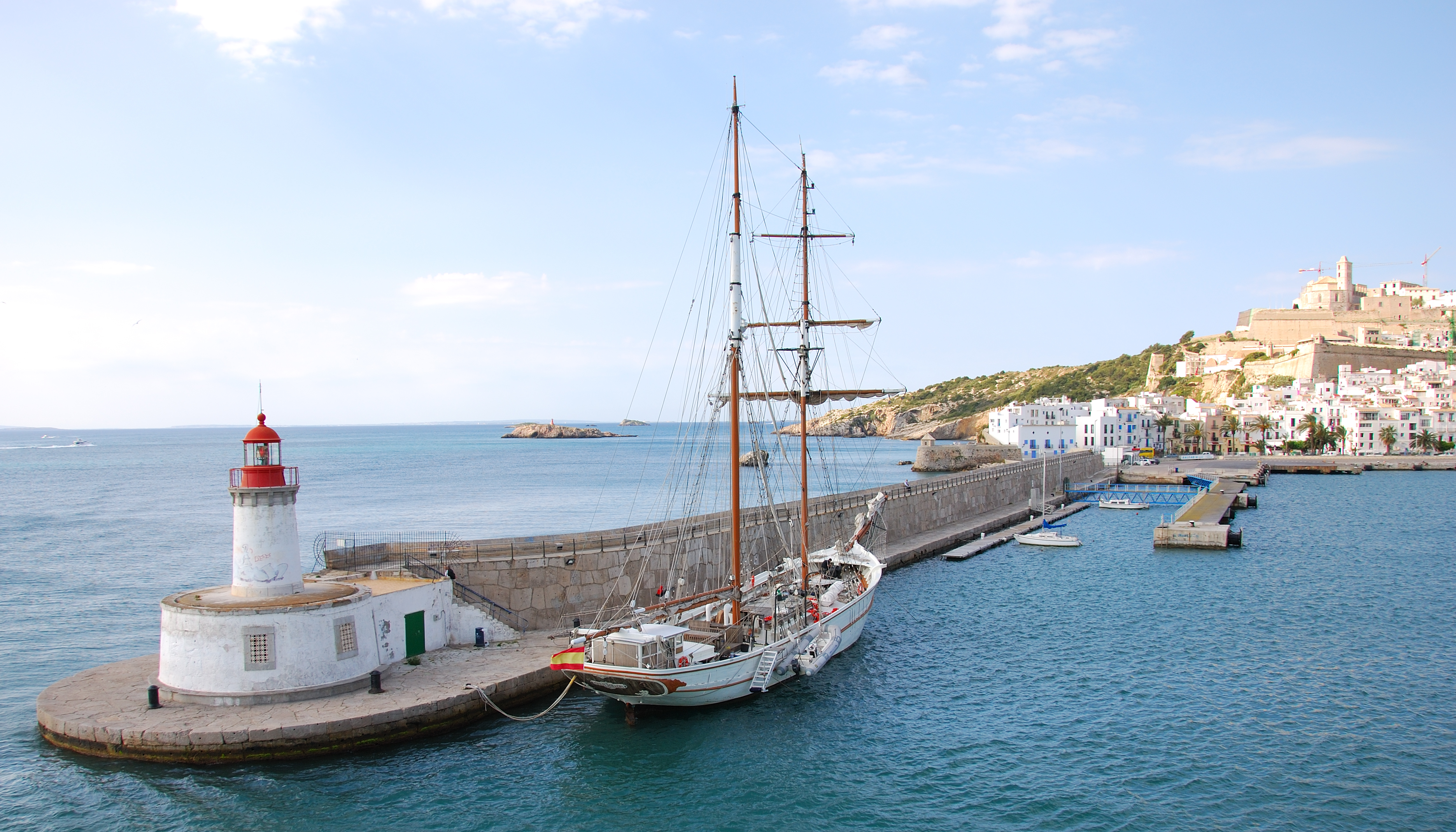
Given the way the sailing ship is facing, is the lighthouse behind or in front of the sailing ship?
behind

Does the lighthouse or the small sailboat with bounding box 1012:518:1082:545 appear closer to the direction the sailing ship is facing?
the small sailboat

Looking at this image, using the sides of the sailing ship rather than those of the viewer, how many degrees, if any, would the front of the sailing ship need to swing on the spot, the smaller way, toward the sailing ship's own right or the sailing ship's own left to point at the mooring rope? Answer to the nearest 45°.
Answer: approximately 180°

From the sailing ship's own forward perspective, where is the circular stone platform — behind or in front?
behind

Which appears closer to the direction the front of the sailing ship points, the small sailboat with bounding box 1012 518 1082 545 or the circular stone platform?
the small sailboat

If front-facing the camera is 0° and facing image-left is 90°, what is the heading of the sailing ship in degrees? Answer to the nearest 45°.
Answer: approximately 225°

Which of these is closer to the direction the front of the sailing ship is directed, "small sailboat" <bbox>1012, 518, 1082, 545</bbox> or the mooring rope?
the small sailboat
